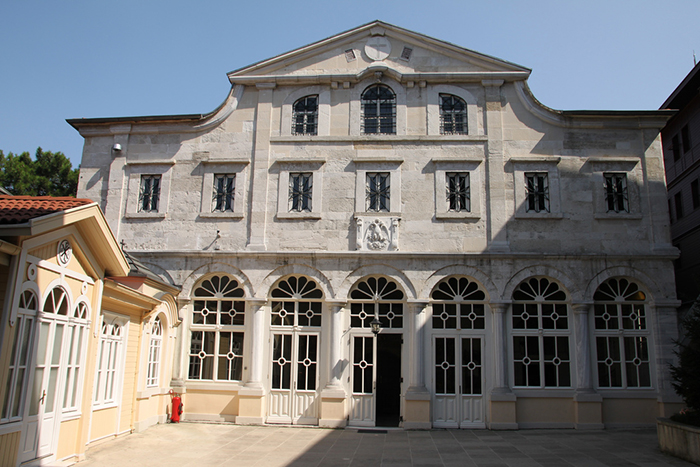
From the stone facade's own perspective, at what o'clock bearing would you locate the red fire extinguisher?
The red fire extinguisher is roughly at 3 o'clock from the stone facade.

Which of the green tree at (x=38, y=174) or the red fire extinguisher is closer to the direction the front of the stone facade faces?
the red fire extinguisher

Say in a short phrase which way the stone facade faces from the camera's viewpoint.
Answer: facing the viewer

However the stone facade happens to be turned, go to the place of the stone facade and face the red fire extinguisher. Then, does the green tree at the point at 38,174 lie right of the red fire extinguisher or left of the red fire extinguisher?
right

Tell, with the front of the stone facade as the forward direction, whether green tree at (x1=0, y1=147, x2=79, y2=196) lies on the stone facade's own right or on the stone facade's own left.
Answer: on the stone facade's own right
